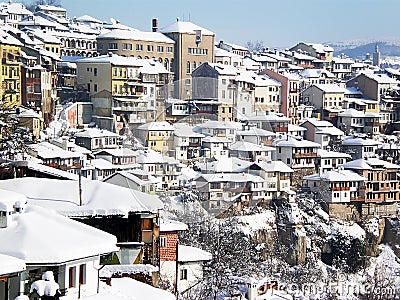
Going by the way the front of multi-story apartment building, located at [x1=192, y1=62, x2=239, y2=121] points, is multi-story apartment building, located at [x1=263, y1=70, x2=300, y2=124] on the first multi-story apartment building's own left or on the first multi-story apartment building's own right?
on the first multi-story apartment building's own left

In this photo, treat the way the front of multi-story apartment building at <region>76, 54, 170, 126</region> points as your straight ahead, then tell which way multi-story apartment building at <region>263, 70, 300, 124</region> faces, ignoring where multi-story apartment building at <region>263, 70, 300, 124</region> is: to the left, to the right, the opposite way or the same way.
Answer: the same way

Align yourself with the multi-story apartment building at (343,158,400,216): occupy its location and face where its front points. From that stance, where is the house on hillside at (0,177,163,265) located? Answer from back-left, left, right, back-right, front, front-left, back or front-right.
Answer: front

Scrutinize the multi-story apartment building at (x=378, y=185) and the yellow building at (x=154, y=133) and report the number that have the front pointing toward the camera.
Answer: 2

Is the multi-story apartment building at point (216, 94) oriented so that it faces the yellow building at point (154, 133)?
no

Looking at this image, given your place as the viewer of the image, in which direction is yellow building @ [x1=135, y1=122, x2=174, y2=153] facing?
facing the viewer

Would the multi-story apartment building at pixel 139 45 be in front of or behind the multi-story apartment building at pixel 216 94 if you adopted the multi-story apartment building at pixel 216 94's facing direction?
behind

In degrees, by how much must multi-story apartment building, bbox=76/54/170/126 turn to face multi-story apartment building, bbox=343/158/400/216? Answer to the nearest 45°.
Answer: approximately 45° to its left

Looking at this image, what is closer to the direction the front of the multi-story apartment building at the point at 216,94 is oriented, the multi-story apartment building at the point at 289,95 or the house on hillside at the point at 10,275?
the house on hillside

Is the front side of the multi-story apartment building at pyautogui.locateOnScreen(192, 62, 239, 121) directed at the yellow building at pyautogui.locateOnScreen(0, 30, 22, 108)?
no

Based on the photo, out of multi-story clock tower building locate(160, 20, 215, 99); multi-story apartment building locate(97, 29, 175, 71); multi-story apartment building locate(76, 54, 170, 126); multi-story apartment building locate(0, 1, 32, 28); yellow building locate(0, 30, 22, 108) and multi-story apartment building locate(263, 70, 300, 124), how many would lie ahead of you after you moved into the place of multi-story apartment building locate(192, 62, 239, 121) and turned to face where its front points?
0

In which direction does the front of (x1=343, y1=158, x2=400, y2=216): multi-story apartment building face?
toward the camera

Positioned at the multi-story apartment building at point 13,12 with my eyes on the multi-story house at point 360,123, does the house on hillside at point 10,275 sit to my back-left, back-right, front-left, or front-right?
front-right

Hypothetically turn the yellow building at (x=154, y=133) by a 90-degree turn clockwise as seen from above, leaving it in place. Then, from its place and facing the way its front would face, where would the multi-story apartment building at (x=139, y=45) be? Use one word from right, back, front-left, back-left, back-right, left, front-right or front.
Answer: right

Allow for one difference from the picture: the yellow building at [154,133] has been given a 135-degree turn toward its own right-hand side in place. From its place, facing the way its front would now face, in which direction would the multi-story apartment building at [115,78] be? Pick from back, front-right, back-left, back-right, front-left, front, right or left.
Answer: front-right

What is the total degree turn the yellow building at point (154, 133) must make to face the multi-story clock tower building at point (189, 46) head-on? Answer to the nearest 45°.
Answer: approximately 180°

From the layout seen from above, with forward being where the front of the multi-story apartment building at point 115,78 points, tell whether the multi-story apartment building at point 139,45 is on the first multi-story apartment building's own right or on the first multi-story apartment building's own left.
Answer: on the first multi-story apartment building's own left
